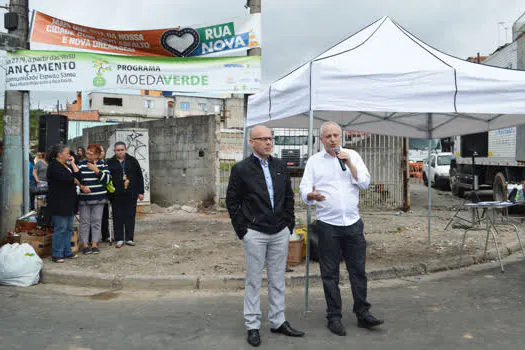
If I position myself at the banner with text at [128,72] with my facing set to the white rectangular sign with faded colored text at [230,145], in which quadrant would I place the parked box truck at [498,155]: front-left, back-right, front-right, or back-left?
front-right

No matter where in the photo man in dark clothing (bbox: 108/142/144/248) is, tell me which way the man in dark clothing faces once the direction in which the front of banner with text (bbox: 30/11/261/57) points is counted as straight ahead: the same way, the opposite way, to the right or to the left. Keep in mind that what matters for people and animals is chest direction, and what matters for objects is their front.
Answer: the same way

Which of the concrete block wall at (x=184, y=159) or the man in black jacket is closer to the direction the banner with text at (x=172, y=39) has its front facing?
the man in black jacket

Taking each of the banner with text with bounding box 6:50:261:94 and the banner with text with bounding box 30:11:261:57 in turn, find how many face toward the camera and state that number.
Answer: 2

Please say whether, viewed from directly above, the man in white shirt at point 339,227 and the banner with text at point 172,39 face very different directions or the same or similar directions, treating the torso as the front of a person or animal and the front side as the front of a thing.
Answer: same or similar directions

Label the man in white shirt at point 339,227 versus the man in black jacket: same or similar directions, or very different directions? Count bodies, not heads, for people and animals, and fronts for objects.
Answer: same or similar directions

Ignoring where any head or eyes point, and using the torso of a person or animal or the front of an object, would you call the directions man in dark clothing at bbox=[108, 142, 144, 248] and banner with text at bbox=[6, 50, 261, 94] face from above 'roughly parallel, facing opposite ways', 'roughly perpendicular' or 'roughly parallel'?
roughly parallel

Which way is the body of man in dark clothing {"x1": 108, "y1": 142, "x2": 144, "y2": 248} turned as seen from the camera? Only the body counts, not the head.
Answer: toward the camera

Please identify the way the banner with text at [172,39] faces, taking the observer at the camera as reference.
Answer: facing the viewer

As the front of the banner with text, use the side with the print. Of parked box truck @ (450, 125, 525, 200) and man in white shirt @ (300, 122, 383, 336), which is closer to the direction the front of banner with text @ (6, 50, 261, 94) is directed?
the man in white shirt

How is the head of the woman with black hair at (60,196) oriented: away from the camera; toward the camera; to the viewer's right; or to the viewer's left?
to the viewer's right

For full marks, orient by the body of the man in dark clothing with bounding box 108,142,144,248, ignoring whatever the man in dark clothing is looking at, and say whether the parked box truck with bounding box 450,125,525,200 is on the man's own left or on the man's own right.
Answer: on the man's own left

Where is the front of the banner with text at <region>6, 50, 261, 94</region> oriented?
toward the camera

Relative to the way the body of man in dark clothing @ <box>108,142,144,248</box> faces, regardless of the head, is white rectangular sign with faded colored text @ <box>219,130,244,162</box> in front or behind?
behind
